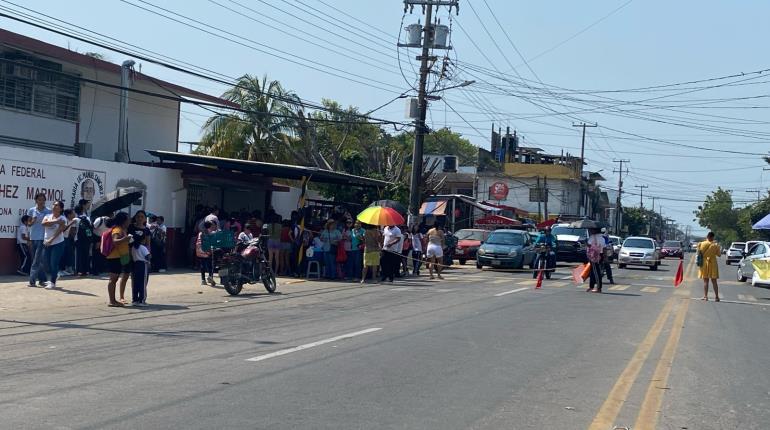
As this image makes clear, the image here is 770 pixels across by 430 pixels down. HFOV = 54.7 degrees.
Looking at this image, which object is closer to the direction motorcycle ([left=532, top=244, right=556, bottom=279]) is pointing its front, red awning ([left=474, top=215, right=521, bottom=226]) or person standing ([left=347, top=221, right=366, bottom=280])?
the person standing
